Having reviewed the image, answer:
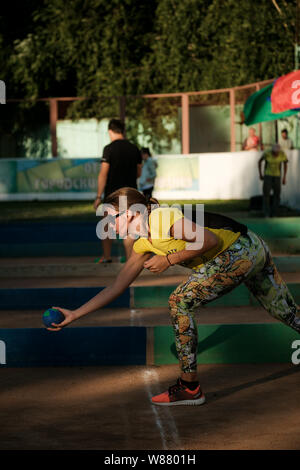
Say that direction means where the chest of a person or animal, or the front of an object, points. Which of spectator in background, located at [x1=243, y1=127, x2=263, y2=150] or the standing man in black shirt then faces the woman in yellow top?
the spectator in background

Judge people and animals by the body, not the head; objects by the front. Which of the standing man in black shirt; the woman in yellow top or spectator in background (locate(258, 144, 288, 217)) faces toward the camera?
the spectator in background

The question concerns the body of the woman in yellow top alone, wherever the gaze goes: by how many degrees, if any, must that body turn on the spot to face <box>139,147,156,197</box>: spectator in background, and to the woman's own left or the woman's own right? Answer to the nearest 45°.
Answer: approximately 90° to the woman's own right

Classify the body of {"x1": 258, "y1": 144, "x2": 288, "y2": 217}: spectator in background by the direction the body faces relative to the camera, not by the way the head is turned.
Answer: toward the camera

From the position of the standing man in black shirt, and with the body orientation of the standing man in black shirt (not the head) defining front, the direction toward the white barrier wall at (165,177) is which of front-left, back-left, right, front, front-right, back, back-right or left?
front-right

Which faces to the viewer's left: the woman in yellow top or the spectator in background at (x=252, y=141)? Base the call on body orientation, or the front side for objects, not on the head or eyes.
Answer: the woman in yellow top

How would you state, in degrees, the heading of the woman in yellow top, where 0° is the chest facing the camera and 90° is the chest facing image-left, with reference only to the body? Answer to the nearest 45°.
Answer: approximately 90°

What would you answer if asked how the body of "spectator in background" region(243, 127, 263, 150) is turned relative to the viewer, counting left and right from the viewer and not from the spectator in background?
facing the viewer

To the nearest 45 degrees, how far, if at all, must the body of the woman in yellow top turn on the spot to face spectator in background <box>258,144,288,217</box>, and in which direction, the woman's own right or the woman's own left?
approximately 90° to the woman's own right

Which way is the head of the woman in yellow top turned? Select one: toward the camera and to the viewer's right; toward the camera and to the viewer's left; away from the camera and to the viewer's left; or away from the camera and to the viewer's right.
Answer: toward the camera and to the viewer's left

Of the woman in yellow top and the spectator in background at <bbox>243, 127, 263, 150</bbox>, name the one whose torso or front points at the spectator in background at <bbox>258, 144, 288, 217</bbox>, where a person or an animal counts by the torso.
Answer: the spectator in background at <bbox>243, 127, 263, 150</bbox>

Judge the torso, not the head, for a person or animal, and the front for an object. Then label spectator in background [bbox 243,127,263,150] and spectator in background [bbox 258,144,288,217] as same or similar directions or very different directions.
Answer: same or similar directions

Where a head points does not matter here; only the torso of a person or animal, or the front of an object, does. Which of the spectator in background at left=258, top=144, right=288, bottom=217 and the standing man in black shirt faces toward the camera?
the spectator in background

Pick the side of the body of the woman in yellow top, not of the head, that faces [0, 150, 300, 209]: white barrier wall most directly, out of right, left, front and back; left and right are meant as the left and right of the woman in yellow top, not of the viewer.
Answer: right

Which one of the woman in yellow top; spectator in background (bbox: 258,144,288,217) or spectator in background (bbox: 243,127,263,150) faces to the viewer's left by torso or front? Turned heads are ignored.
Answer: the woman in yellow top

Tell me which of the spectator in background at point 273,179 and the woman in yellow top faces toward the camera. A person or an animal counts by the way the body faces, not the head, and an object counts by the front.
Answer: the spectator in background

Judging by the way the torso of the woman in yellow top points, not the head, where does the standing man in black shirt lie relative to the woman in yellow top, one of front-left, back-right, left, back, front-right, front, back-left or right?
right
